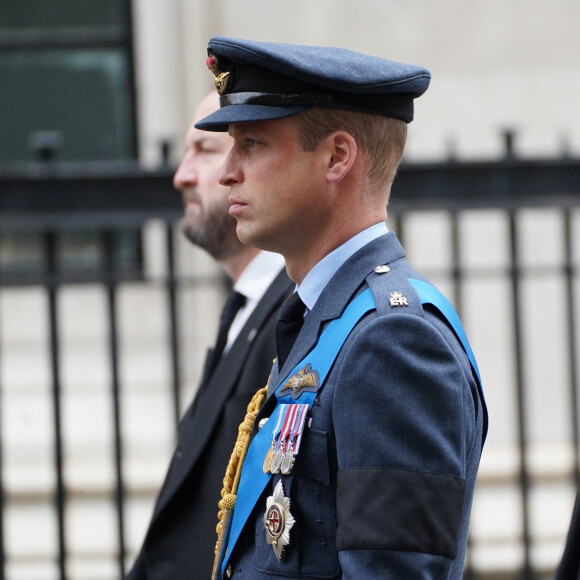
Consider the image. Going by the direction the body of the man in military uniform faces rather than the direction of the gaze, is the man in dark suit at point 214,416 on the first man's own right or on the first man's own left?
on the first man's own right

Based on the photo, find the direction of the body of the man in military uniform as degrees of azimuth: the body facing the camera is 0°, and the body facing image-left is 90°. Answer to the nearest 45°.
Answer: approximately 90°

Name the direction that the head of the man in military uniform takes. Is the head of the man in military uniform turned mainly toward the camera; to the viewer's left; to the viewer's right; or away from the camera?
to the viewer's left

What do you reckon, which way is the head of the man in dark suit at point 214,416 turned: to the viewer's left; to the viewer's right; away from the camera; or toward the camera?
to the viewer's left
